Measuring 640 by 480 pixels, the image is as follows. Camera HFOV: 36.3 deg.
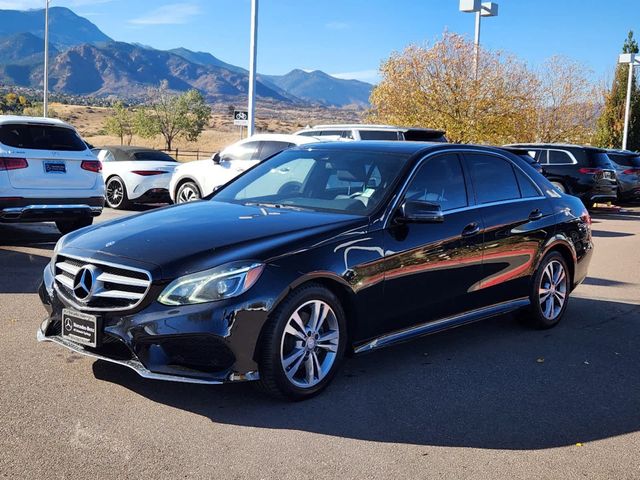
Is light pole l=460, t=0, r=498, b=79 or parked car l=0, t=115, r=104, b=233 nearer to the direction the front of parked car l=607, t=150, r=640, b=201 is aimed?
the light pole

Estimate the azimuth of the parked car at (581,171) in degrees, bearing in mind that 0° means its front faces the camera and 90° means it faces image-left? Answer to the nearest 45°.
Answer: approximately 135°

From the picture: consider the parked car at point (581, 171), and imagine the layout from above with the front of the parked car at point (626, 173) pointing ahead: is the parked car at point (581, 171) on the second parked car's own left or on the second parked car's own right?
on the second parked car's own left

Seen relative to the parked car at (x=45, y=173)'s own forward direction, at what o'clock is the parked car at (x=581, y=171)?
the parked car at (x=581, y=171) is roughly at 2 o'clock from the parked car at (x=45, y=173).

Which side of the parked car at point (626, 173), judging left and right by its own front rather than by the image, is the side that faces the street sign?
front

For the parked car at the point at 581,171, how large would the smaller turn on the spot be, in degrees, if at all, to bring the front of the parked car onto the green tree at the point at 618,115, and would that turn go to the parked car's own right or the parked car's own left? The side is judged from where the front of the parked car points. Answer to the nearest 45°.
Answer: approximately 45° to the parked car's own right

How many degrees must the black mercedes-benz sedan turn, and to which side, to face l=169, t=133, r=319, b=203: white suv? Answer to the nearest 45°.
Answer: approximately 135° to its right

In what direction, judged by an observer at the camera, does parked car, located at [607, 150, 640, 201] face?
facing away from the viewer and to the left of the viewer

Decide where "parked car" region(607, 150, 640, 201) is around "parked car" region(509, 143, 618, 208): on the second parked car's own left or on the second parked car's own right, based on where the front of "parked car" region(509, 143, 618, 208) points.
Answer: on the second parked car's own right

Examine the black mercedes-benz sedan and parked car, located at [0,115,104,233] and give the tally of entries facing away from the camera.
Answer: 1

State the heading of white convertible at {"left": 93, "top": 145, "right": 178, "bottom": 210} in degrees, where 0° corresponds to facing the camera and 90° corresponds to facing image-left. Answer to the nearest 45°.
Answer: approximately 135°

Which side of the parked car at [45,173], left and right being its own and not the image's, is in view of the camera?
back

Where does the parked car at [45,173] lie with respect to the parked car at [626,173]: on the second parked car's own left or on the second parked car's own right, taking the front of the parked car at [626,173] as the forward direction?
on the second parked car's own left

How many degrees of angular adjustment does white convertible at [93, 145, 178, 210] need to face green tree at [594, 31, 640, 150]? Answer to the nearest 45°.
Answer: approximately 90° to its right

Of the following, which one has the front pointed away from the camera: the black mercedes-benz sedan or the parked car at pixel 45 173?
the parked car
